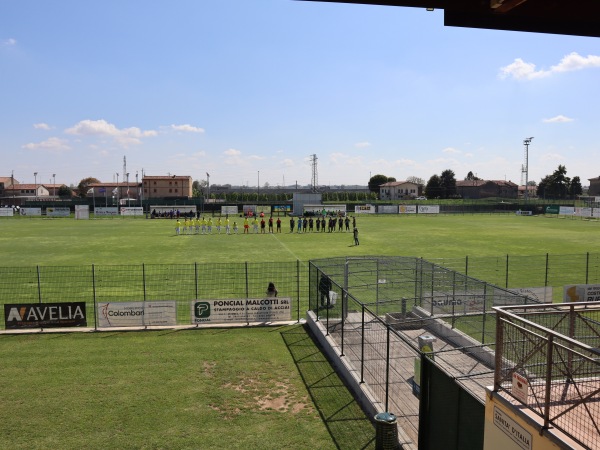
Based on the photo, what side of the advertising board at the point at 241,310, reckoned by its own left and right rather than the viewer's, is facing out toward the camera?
front

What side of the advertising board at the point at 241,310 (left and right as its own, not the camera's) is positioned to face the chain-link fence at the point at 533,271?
left

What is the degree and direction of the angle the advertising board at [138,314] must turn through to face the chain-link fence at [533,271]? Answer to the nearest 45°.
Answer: approximately 90° to its left

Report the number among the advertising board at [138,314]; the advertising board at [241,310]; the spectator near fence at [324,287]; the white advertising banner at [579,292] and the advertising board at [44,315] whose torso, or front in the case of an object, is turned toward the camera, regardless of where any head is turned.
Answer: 4

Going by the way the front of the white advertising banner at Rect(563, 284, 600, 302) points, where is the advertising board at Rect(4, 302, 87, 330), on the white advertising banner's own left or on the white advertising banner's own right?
on the white advertising banner's own right

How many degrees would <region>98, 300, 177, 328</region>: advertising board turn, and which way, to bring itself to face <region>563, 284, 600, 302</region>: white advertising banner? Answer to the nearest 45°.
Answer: approximately 90° to its left

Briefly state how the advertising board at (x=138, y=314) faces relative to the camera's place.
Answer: facing the viewer

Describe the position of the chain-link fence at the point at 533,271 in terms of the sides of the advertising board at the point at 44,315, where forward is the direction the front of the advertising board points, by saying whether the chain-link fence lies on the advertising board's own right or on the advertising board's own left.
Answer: on the advertising board's own left

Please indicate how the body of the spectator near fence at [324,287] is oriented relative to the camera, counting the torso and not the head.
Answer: away from the camera

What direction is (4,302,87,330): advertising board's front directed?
toward the camera
